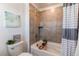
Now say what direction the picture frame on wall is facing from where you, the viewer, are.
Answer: facing the viewer and to the right of the viewer

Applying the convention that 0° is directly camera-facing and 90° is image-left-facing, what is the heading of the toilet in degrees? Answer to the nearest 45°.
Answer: approximately 315°

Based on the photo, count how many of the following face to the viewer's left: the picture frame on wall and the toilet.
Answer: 0

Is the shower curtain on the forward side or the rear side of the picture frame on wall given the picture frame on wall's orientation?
on the forward side

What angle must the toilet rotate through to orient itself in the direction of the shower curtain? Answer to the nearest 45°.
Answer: approximately 45° to its left
